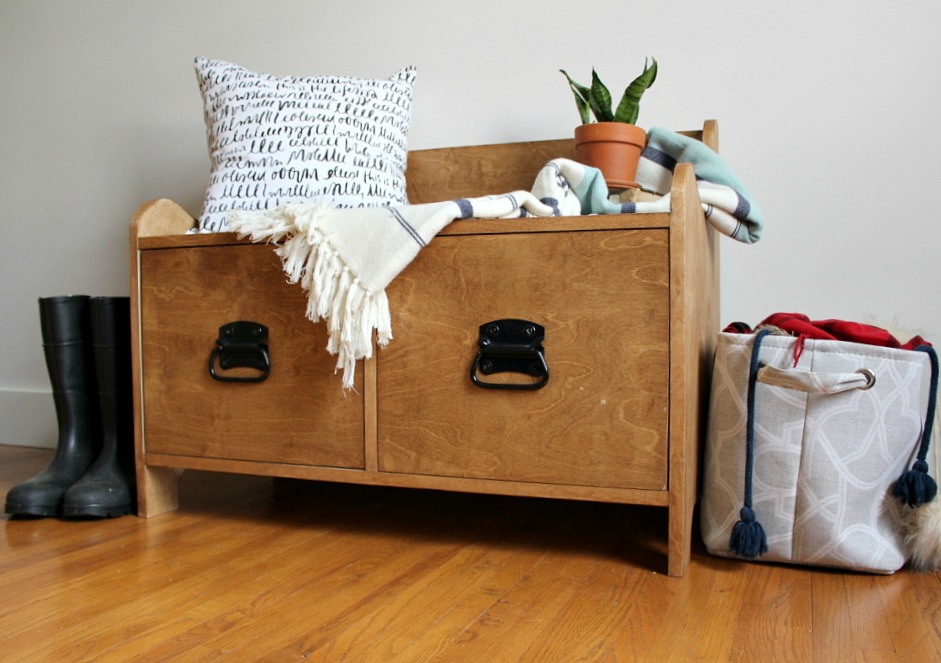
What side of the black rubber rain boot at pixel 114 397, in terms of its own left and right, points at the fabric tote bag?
left

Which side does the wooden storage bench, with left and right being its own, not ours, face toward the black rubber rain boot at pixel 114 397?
right

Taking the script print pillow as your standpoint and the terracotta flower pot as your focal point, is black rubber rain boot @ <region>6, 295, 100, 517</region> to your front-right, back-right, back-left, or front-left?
back-right

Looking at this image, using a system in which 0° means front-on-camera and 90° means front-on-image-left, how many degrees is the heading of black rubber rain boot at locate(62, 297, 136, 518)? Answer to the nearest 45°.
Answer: approximately 45°

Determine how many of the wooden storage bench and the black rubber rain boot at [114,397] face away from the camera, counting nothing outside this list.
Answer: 0

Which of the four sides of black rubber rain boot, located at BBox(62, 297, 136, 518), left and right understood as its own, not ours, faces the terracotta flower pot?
left

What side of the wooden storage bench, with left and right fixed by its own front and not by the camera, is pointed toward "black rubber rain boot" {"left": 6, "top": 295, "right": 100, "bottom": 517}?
right

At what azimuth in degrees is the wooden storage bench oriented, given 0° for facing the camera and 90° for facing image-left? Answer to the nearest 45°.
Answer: approximately 45°

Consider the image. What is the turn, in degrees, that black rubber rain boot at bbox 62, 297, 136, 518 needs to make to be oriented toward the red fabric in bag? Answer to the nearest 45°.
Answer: approximately 90° to its left
